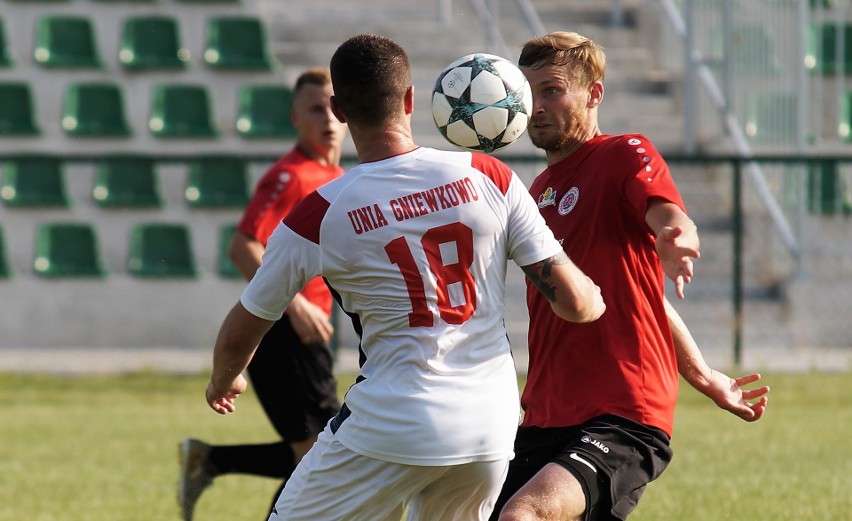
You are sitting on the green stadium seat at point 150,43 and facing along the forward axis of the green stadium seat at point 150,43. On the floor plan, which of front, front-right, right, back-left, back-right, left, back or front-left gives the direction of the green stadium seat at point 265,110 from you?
front-left

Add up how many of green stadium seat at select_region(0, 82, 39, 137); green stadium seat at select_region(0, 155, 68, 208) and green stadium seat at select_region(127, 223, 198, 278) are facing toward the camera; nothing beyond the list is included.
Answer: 3

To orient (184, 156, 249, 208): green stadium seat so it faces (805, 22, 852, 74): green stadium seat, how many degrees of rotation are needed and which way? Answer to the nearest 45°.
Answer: approximately 90° to its left

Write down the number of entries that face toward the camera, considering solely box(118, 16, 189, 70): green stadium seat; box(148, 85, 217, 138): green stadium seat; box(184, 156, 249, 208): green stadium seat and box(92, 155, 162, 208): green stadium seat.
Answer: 4

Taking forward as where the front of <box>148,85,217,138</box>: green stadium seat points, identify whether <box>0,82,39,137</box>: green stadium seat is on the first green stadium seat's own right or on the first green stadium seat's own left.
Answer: on the first green stadium seat's own right

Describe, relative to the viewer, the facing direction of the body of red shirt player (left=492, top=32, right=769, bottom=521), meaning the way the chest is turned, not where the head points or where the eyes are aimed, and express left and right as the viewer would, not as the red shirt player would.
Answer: facing the viewer and to the left of the viewer

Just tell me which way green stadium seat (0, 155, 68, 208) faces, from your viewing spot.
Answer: facing the viewer

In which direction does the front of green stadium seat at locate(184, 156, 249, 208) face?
toward the camera

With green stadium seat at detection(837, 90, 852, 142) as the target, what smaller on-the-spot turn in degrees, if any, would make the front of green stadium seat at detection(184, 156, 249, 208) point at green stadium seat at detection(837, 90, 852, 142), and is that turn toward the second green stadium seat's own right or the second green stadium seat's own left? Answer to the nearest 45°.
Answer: approximately 90° to the second green stadium seat's own left

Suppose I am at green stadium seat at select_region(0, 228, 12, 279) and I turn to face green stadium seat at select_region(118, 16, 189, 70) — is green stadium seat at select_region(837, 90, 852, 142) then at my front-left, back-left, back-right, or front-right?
front-right

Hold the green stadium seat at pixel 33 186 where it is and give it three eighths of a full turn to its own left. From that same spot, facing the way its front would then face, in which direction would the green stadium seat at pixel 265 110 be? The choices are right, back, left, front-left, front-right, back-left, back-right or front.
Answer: front-right

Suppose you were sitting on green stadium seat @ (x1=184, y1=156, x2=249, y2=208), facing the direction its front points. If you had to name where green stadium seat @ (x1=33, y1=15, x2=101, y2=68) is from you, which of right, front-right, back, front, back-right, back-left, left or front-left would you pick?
back-right

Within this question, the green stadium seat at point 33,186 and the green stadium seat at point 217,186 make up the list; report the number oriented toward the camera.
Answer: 2

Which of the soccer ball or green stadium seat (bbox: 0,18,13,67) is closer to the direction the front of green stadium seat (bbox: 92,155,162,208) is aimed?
the soccer ball
